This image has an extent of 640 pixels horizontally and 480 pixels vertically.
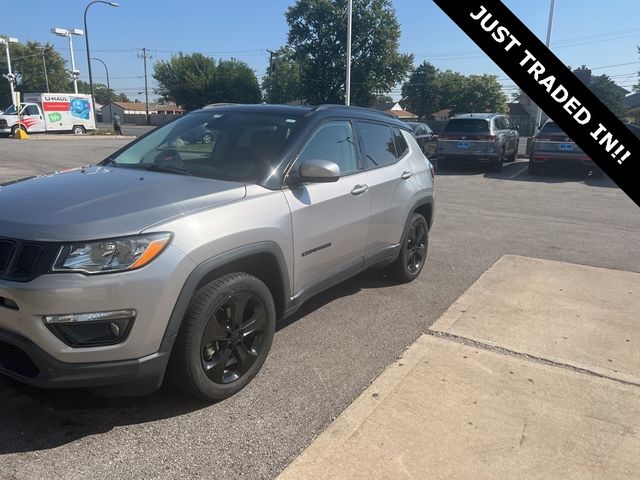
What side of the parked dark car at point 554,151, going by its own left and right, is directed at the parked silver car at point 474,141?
left

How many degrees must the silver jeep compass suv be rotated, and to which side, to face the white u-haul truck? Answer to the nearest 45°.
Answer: approximately 135° to its right

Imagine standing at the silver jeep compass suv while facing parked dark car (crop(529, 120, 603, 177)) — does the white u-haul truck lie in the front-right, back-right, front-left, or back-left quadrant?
front-left

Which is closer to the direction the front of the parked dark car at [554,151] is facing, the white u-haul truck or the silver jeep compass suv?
the white u-haul truck

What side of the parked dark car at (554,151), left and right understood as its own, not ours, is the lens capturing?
back

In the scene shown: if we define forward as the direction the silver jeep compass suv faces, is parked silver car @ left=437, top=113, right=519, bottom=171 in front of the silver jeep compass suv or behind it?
behind

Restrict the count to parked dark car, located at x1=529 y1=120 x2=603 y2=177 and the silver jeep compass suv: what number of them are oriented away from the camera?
1

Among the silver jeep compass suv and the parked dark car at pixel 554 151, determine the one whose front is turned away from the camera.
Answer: the parked dark car

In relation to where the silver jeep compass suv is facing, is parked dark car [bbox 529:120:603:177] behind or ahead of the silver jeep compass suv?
behind

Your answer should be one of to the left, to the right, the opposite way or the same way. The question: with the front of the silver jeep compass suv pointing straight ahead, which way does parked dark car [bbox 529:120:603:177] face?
the opposite way

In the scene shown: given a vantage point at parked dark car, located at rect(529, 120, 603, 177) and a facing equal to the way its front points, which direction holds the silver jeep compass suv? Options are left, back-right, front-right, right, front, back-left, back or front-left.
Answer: back
